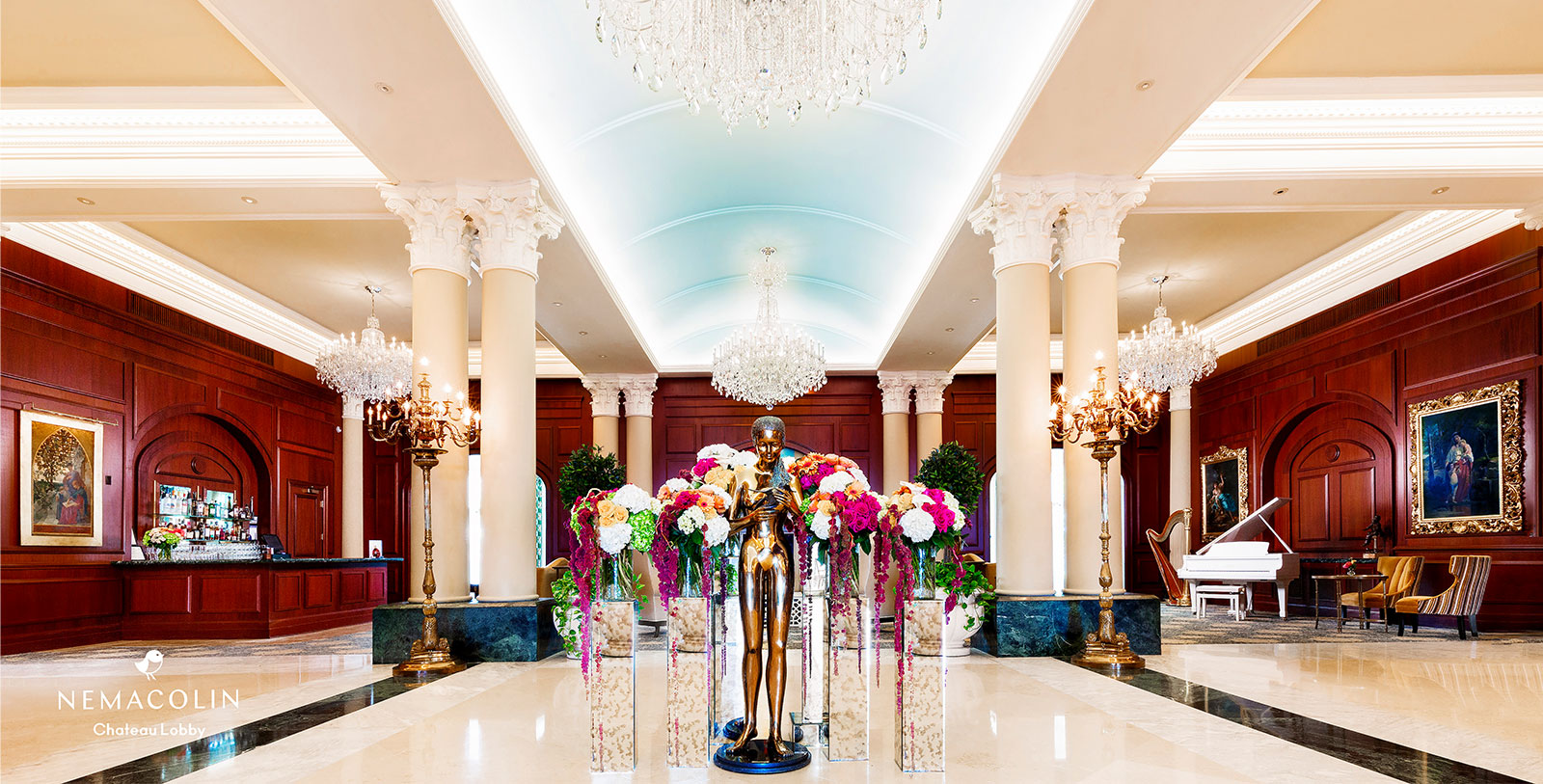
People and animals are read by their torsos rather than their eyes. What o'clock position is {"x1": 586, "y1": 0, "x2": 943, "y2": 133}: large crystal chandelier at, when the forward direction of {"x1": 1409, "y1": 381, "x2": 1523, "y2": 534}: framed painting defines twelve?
The large crystal chandelier is roughly at 11 o'clock from the framed painting.

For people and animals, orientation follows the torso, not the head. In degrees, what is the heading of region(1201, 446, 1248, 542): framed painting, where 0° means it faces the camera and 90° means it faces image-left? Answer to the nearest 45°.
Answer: approximately 45°

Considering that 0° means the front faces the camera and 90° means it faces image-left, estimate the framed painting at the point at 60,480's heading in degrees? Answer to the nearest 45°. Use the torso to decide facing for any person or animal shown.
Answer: approximately 315°

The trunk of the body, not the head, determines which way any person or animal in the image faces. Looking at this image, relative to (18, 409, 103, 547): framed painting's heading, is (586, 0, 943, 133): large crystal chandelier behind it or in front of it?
in front

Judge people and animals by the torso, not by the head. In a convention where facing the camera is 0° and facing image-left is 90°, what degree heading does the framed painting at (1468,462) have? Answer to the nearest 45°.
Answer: approximately 45°

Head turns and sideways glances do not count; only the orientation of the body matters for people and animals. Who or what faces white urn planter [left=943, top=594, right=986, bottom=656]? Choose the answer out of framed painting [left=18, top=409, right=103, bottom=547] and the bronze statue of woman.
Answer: the framed painting

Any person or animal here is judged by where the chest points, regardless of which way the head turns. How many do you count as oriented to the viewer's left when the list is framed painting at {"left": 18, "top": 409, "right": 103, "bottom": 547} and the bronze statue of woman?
0

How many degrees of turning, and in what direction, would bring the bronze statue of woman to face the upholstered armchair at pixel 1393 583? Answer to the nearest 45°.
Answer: approximately 135° to its left
